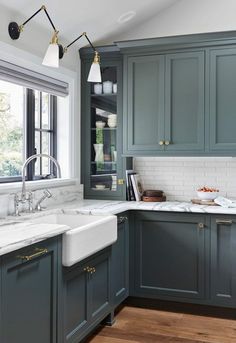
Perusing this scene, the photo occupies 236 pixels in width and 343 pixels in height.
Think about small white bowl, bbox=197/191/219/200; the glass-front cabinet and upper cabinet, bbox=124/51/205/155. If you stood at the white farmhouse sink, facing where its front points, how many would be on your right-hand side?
0

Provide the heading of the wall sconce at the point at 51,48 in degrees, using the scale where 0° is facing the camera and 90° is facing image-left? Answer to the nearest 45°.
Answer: approximately 315°

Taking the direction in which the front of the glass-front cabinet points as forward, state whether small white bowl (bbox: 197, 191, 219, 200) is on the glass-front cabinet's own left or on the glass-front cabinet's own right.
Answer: on the glass-front cabinet's own left

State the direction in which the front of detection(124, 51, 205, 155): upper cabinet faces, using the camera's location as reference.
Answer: facing the viewer

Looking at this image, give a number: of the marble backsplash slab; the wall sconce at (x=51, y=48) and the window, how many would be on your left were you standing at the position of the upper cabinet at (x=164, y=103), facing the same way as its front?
0

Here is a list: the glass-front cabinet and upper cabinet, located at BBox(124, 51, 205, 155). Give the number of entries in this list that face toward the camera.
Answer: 2

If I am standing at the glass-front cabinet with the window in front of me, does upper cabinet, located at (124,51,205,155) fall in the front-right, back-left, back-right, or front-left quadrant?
back-left

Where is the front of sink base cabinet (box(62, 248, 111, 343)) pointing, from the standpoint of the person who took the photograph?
facing the viewer and to the right of the viewer

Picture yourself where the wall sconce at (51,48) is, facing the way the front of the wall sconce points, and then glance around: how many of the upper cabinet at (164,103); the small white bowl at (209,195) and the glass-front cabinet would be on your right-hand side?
0

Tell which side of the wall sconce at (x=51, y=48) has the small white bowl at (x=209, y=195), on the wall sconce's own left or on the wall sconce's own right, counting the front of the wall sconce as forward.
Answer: on the wall sconce's own left

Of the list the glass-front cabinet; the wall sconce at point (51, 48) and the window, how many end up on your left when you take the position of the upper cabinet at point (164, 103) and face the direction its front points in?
0

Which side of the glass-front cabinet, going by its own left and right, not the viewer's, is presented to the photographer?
front

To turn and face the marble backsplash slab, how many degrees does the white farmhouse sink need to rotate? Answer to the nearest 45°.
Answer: approximately 135° to its left
